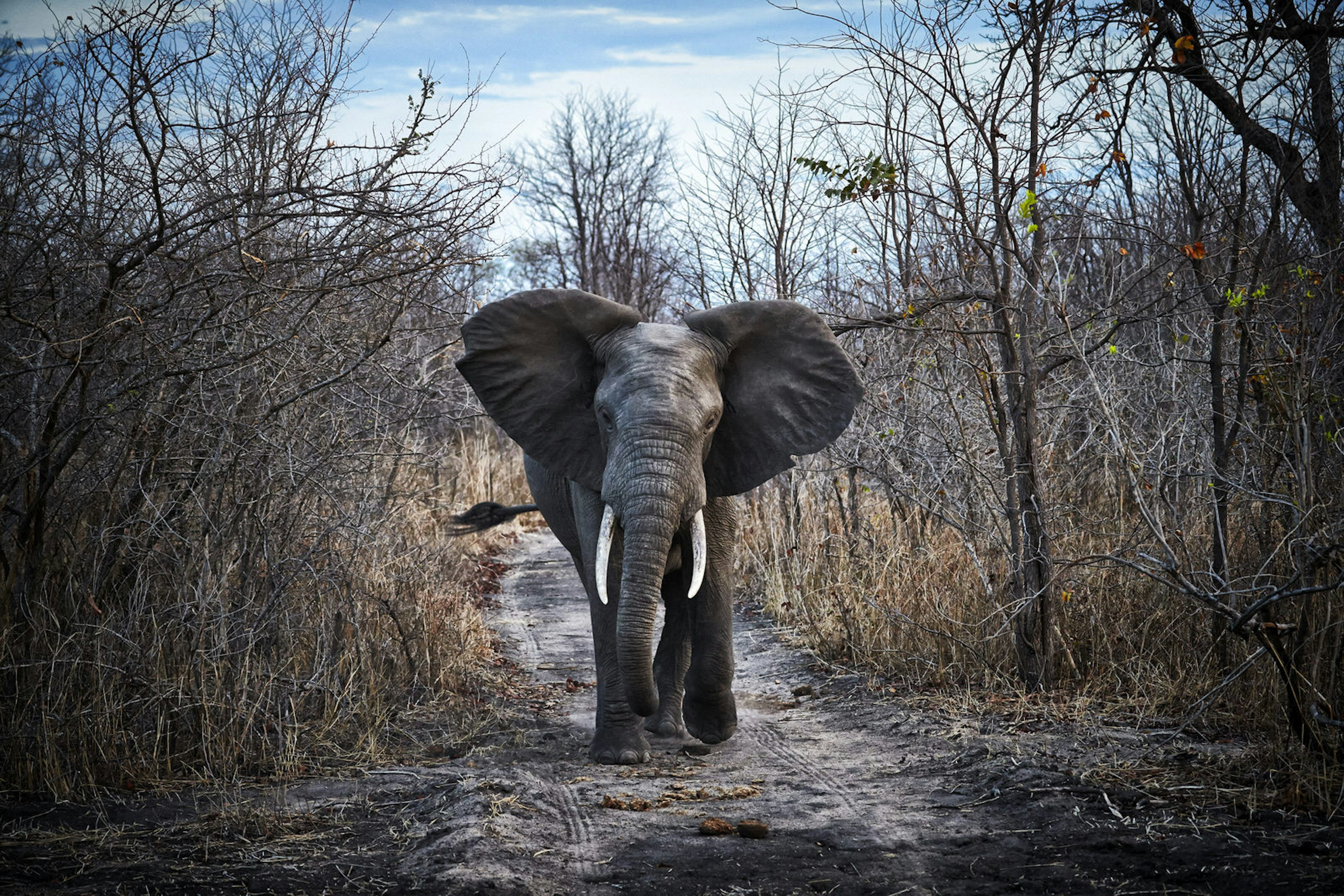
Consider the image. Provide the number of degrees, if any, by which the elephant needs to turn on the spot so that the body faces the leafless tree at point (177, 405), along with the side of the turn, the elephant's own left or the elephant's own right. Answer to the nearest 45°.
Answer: approximately 90° to the elephant's own right

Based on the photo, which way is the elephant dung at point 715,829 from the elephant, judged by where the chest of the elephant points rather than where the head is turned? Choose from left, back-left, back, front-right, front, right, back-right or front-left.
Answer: front

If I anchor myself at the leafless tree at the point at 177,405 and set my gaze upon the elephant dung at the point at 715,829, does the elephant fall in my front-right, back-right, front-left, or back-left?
front-left

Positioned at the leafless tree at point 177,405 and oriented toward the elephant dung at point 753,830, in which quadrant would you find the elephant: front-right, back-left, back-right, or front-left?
front-left

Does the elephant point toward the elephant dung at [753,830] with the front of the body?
yes

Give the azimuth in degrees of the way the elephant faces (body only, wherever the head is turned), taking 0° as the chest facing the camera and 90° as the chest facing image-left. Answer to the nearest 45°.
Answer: approximately 0°

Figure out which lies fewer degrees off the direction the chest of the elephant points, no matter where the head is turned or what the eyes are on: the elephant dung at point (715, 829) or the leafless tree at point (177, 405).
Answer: the elephant dung
